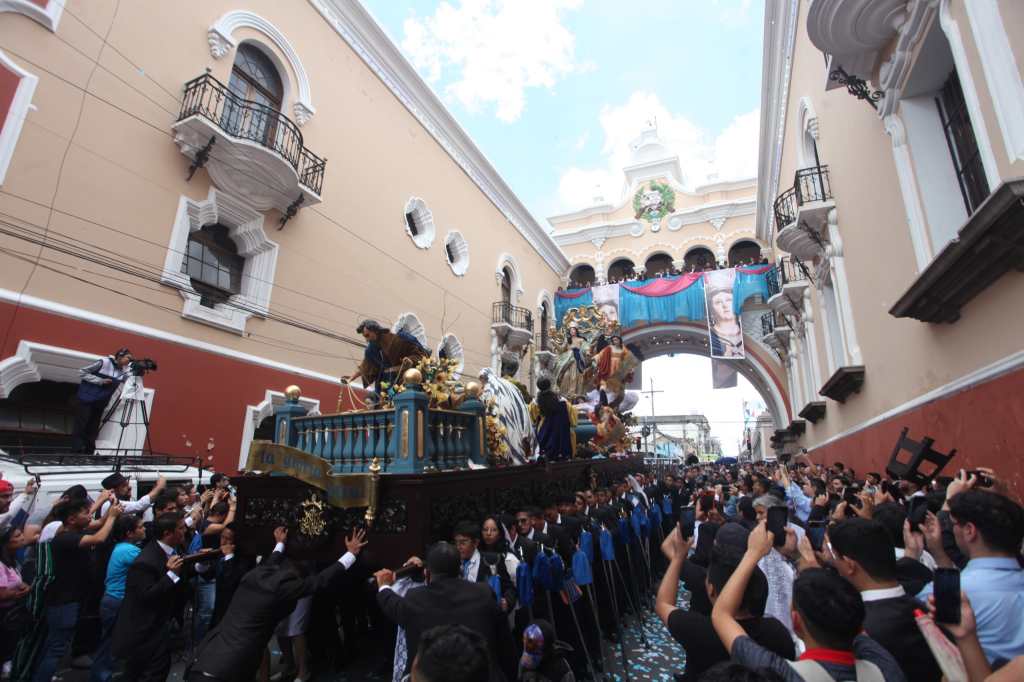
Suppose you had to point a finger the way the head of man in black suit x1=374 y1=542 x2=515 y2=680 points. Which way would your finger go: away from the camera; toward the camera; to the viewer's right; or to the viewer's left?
away from the camera

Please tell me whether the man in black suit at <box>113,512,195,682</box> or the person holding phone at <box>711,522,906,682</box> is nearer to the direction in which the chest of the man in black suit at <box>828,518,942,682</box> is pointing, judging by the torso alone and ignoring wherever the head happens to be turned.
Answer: the man in black suit

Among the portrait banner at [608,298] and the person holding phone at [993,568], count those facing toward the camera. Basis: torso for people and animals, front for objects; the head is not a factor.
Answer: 1

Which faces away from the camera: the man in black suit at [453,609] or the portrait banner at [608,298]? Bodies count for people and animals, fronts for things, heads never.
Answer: the man in black suit

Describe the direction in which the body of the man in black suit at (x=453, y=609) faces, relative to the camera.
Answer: away from the camera

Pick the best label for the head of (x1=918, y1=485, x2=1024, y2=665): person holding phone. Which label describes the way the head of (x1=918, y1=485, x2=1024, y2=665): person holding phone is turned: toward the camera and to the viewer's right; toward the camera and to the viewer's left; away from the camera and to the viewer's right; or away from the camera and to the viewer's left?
away from the camera and to the viewer's left

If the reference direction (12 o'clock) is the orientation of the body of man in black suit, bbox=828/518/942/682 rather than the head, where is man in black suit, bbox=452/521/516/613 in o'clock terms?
man in black suit, bbox=452/521/516/613 is roughly at 11 o'clock from man in black suit, bbox=828/518/942/682.

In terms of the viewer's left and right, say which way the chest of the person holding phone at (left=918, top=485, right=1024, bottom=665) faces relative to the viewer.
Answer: facing away from the viewer and to the left of the viewer

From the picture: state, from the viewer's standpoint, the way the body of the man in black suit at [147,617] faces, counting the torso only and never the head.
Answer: to the viewer's right

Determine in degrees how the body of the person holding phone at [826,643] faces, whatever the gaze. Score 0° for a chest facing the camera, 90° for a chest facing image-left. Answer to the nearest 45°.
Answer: approximately 180°
